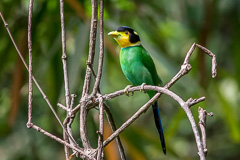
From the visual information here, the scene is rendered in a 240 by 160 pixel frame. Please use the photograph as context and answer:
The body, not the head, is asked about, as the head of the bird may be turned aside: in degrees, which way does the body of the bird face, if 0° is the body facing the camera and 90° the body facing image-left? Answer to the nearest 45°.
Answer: approximately 45°
